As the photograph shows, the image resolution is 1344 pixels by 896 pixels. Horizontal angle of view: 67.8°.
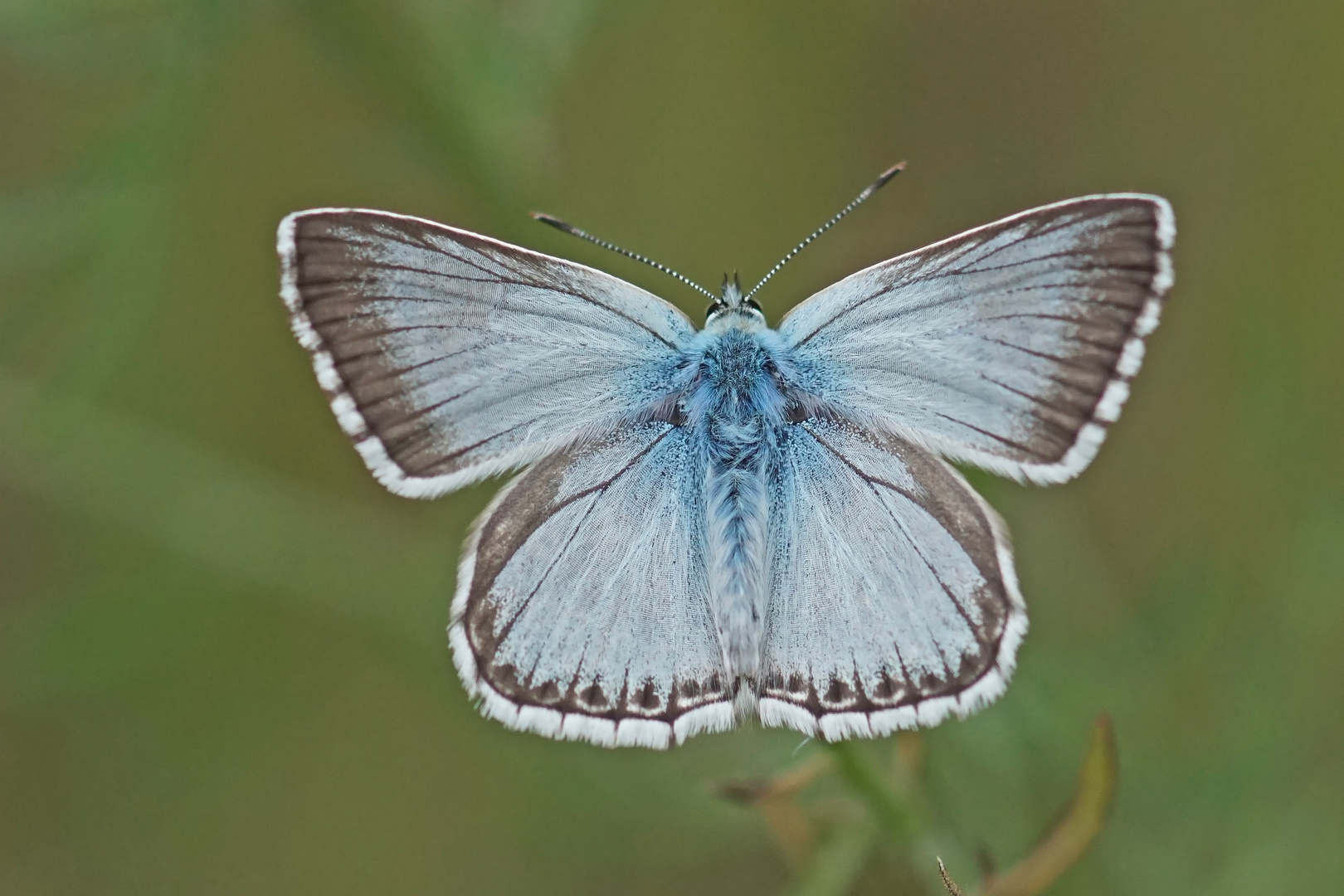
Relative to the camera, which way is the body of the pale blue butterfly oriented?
away from the camera
